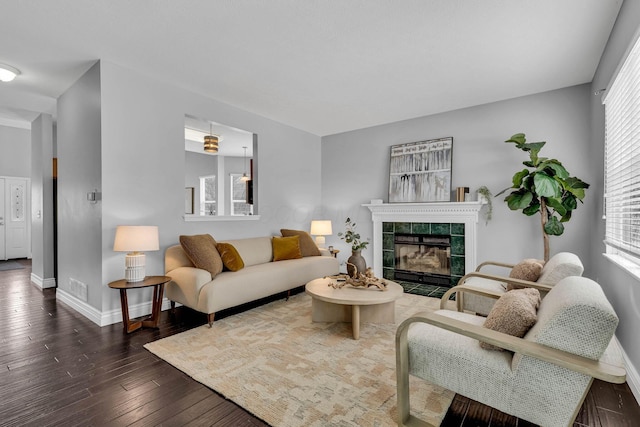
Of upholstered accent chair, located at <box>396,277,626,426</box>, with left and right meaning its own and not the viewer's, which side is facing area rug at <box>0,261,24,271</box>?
front

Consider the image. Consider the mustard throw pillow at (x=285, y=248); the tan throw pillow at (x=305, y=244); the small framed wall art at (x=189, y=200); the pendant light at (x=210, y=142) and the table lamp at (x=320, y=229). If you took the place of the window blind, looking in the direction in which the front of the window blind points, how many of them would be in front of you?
5

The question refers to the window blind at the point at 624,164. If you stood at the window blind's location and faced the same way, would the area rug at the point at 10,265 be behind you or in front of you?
in front

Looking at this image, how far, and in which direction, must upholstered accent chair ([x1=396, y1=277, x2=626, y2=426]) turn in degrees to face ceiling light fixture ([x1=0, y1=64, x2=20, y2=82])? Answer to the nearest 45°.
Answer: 0° — it already faces it

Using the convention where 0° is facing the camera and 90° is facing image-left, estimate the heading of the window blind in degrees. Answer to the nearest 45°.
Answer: approximately 90°

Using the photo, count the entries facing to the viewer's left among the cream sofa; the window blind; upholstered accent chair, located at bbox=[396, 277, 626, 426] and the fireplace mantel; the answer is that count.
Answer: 2

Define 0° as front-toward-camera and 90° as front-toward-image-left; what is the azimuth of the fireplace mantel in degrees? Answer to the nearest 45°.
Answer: approximately 0°

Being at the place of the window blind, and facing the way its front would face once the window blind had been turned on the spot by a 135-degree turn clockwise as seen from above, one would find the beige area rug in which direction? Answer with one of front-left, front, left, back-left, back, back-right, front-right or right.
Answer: back

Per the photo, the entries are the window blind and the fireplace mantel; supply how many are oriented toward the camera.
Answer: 1

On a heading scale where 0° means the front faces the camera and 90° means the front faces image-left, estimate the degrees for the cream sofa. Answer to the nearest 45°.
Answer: approximately 315°

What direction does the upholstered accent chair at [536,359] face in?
to the viewer's left
